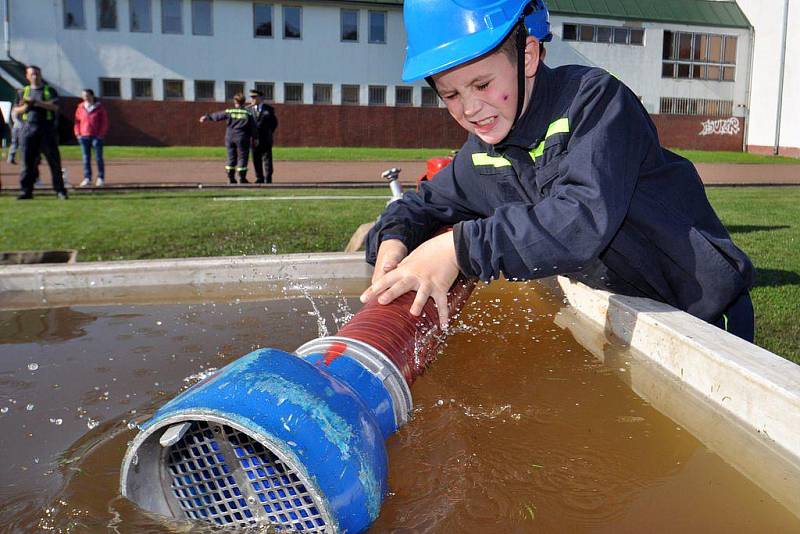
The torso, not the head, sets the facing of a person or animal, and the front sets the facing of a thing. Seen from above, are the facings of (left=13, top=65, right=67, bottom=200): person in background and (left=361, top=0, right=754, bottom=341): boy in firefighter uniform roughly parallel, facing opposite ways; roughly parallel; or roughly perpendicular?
roughly perpendicular

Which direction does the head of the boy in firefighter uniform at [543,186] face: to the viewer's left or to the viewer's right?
to the viewer's left

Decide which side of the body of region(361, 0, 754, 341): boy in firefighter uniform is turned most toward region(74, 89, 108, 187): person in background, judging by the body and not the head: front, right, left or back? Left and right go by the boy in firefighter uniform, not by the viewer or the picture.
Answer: right

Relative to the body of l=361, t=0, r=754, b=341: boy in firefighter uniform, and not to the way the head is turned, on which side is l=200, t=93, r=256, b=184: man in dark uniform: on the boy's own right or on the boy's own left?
on the boy's own right

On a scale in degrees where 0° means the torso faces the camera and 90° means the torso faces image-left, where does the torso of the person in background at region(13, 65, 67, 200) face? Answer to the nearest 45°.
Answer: approximately 0°

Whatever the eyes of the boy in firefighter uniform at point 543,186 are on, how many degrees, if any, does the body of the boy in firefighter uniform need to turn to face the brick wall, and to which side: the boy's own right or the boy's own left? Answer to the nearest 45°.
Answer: approximately 135° to the boy's own right

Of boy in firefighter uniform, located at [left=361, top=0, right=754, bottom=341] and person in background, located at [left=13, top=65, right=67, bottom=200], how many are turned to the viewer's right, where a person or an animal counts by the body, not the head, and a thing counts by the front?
0

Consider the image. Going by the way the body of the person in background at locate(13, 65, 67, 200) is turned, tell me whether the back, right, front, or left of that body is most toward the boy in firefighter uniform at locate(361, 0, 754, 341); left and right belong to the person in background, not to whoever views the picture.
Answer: front
